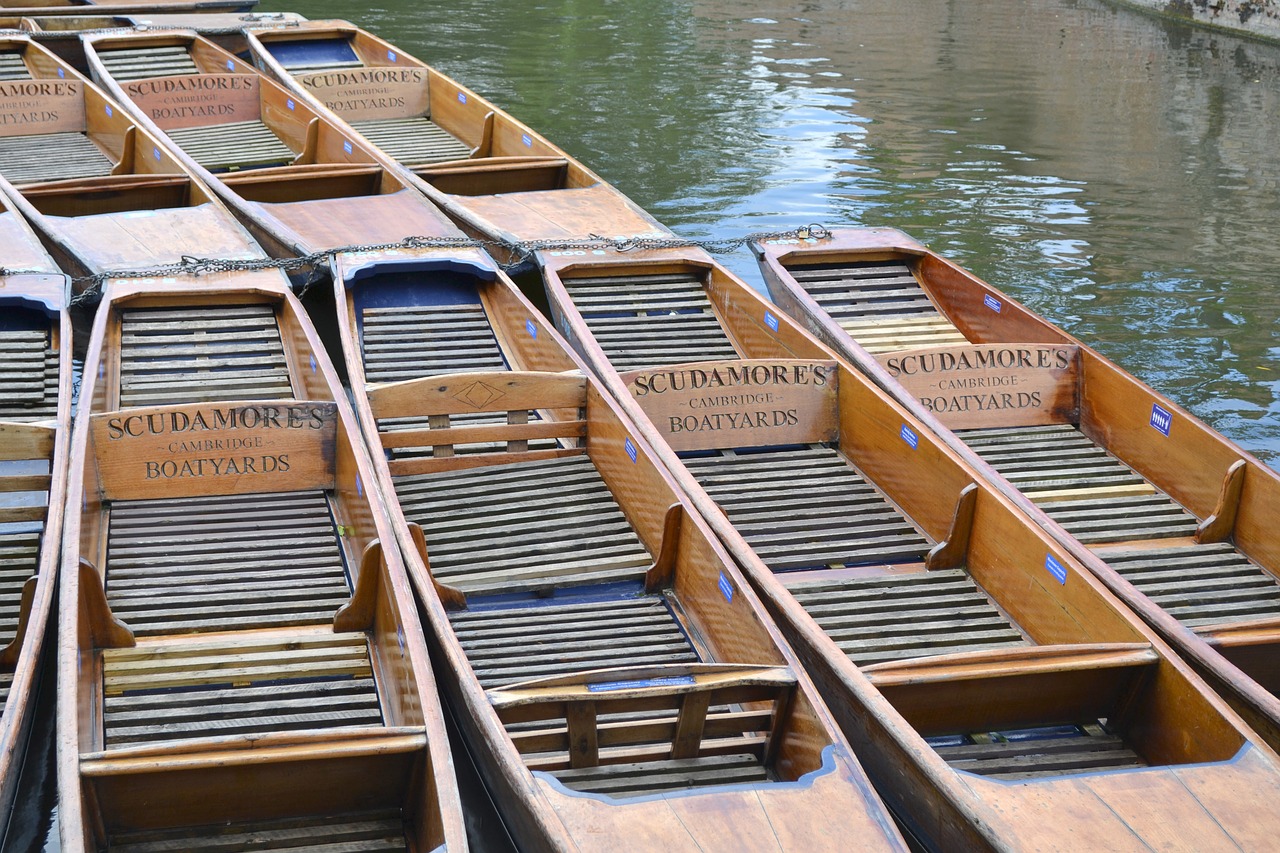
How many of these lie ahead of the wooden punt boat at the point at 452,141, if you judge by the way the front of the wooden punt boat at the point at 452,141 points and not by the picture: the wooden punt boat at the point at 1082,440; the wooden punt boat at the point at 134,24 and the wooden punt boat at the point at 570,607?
1

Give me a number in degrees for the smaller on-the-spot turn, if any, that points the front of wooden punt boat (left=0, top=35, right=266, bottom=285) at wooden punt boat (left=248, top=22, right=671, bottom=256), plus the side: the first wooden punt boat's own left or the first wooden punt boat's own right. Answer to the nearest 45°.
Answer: approximately 90° to the first wooden punt boat's own right

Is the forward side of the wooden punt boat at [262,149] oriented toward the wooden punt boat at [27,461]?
no

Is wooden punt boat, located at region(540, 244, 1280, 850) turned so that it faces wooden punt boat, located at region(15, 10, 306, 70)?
yes

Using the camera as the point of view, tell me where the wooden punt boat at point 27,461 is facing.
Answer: facing away from the viewer

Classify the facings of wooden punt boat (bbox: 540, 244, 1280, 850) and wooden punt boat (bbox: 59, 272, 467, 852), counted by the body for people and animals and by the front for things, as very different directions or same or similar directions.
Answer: same or similar directions

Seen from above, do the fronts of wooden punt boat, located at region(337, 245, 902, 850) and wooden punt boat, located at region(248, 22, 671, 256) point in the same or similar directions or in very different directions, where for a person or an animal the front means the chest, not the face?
same or similar directions

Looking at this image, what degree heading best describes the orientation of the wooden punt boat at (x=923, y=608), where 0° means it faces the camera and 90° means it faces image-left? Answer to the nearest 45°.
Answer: approximately 135°

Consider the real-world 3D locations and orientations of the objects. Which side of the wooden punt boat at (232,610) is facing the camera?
back

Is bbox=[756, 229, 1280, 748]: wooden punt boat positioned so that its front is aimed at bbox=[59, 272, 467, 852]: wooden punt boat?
no

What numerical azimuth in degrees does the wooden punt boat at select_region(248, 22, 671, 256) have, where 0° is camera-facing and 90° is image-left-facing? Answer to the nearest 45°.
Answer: approximately 135°

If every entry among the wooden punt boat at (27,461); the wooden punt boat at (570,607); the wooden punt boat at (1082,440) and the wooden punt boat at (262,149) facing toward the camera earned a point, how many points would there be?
0

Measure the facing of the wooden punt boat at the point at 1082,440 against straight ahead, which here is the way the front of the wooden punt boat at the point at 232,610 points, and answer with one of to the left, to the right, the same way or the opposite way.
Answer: the same way

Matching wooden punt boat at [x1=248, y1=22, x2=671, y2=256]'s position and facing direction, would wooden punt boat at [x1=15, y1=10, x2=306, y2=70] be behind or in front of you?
in front

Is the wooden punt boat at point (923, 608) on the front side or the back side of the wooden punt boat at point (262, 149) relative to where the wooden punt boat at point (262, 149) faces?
on the back side

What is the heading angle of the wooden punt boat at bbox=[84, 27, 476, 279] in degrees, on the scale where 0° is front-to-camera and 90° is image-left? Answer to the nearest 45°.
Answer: approximately 135°

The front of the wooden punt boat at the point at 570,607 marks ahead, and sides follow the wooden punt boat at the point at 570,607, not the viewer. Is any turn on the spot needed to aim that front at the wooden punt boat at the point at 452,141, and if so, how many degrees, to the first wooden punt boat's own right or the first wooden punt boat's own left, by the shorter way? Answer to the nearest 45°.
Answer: approximately 45° to the first wooden punt boat's own right
